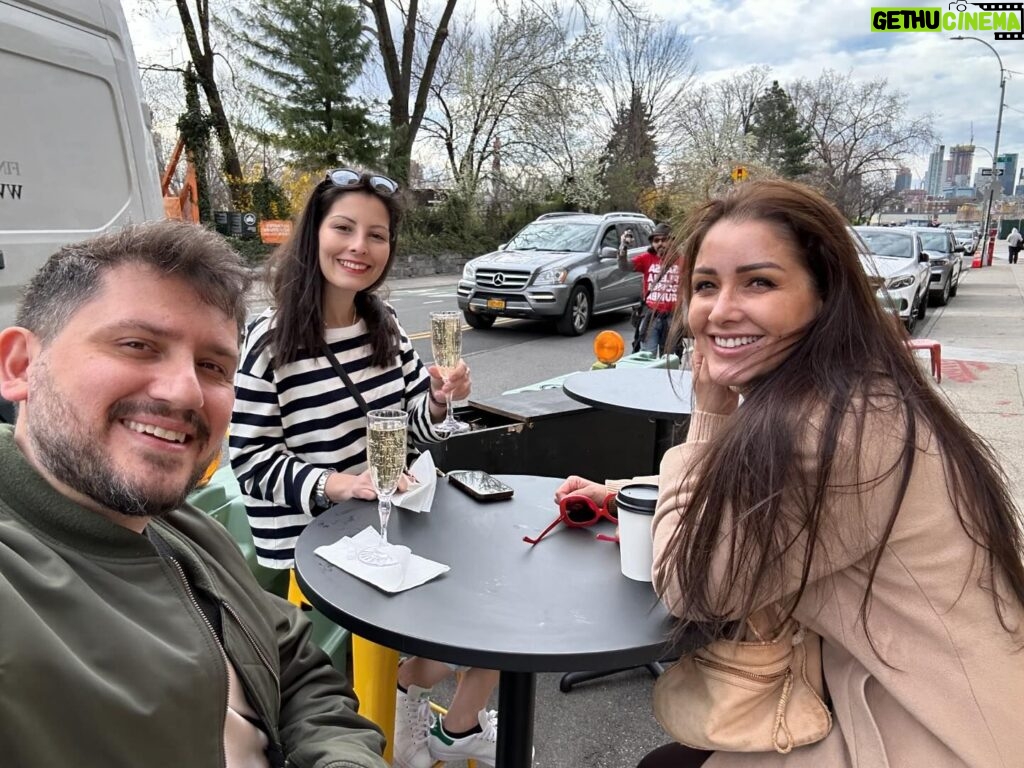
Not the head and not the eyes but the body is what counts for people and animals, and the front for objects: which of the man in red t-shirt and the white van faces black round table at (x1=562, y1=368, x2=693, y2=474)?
the man in red t-shirt

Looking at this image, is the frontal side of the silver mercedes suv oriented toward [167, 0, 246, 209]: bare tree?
no

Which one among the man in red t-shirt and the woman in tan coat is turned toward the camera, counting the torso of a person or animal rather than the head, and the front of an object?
the man in red t-shirt

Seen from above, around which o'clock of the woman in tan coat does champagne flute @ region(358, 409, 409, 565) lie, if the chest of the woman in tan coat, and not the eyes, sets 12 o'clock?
The champagne flute is roughly at 12 o'clock from the woman in tan coat.

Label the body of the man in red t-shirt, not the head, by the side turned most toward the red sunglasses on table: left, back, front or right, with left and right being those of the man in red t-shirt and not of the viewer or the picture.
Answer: front

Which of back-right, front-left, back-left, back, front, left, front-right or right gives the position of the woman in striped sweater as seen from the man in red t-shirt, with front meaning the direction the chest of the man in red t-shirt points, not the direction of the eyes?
front

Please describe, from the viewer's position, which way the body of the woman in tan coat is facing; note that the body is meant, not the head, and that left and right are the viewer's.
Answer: facing to the left of the viewer

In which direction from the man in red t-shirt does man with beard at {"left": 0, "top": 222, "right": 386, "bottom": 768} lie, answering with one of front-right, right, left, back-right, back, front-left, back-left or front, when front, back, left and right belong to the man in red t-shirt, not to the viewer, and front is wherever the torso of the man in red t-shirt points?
front

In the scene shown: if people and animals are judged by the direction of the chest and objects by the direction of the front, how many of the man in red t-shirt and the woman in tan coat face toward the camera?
1

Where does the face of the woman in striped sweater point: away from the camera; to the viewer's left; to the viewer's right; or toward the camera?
toward the camera

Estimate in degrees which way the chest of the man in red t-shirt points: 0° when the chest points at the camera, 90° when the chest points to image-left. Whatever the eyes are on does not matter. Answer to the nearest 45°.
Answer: approximately 0°

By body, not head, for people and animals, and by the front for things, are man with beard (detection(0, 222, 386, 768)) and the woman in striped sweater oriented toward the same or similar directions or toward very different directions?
same or similar directions

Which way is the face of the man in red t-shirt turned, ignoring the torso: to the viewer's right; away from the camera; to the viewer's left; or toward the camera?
toward the camera

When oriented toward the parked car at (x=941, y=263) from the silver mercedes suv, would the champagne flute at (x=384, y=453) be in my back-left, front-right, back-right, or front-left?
back-right

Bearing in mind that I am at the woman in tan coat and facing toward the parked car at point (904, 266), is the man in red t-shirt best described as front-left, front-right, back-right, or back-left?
front-left
